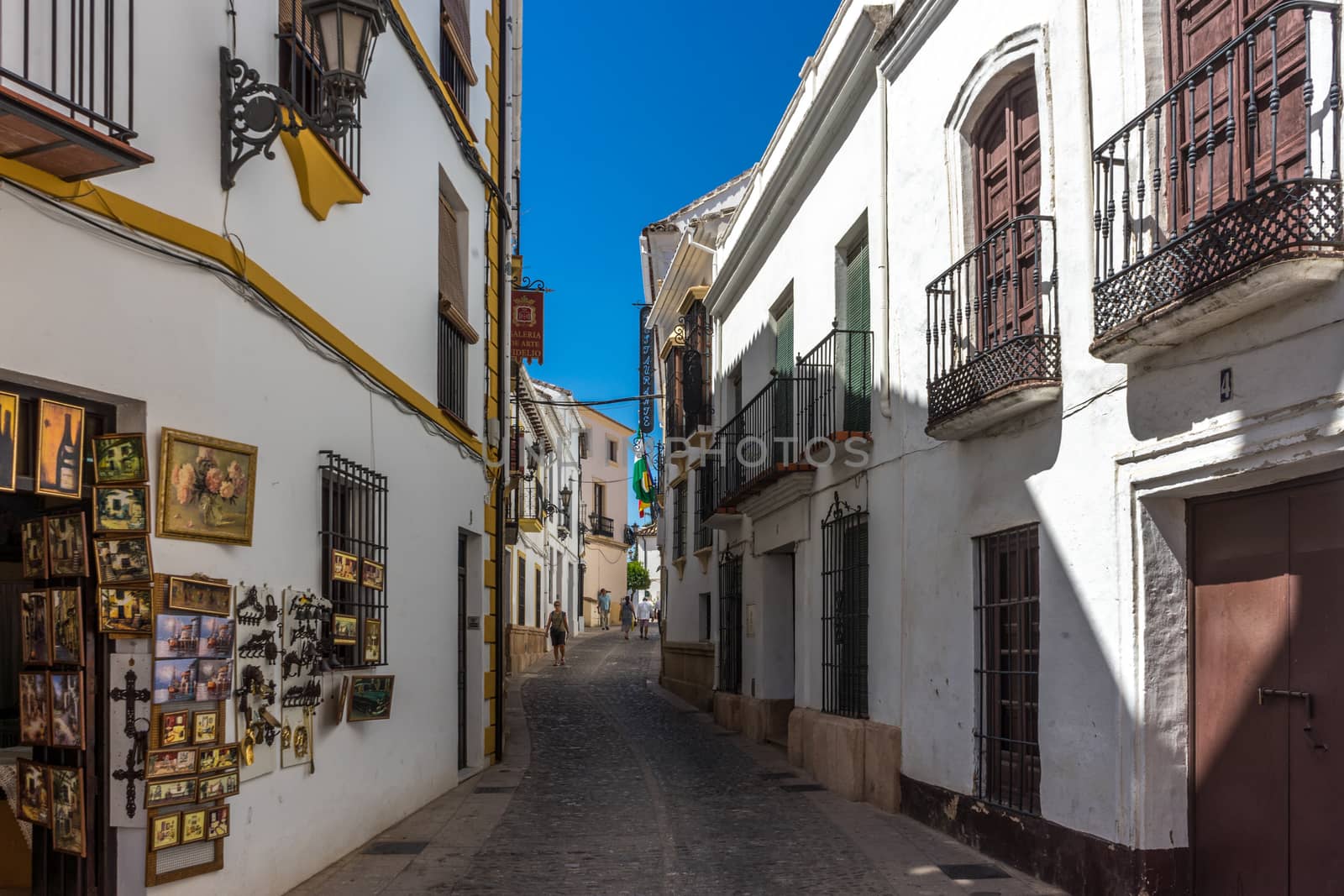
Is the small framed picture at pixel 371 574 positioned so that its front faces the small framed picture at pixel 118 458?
no

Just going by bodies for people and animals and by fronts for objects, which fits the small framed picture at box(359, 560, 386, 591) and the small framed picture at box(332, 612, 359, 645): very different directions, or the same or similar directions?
same or similar directions

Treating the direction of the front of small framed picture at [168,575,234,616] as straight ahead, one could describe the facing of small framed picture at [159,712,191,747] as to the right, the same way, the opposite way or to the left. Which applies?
the same way

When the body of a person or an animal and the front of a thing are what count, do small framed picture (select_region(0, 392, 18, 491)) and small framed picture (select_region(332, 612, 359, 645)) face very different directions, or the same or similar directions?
same or similar directions

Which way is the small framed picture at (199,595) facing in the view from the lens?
facing the viewer and to the right of the viewer

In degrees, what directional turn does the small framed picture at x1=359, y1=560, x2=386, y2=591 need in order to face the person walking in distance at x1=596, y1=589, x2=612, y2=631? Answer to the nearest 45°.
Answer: approximately 135° to its left

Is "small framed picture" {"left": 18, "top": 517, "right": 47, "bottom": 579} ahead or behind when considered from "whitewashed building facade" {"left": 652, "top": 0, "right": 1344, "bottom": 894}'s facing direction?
ahead

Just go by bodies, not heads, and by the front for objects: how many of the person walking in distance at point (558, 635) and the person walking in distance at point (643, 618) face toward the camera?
1

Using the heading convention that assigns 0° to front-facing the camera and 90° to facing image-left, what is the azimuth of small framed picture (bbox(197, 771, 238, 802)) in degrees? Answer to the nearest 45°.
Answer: approximately 315°

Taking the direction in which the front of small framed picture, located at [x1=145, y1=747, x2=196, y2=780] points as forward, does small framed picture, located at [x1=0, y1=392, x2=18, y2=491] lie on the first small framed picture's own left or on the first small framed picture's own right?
on the first small framed picture's own right

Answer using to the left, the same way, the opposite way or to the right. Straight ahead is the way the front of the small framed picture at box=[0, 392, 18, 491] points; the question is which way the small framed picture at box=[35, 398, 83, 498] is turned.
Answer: the same way

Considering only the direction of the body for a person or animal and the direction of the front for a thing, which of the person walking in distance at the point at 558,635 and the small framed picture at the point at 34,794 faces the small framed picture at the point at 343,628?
the person walking in distance

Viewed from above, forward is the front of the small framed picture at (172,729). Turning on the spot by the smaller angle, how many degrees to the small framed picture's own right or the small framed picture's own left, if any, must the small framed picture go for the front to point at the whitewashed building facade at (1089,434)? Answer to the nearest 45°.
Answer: approximately 45° to the small framed picture's own left

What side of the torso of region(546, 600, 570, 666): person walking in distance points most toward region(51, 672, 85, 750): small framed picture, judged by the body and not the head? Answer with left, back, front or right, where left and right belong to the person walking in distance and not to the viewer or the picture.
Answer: front

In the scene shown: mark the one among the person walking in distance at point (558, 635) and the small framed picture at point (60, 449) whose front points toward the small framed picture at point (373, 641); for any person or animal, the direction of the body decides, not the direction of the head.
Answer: the person walking in distance

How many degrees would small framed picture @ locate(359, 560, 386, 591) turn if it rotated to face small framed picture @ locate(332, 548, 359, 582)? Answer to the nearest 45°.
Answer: approximately 45° to its right
